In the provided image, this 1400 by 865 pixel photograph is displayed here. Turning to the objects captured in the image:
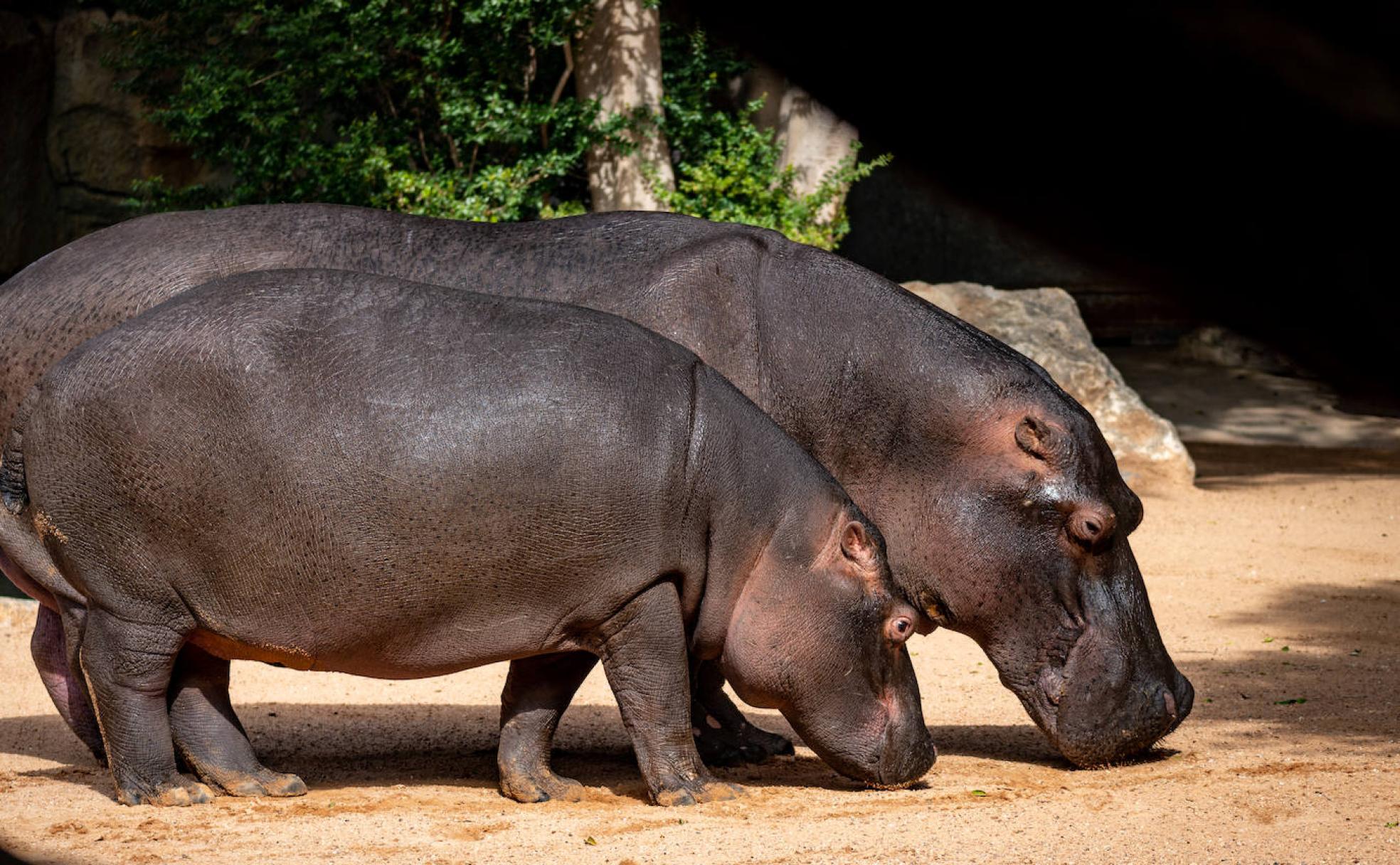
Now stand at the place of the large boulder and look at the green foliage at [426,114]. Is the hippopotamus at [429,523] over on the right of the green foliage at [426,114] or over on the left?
left

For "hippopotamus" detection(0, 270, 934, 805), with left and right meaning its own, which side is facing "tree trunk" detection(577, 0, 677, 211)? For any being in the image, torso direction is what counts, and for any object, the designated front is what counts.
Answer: left

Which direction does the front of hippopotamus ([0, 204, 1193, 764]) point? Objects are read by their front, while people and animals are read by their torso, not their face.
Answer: to the viewer's right

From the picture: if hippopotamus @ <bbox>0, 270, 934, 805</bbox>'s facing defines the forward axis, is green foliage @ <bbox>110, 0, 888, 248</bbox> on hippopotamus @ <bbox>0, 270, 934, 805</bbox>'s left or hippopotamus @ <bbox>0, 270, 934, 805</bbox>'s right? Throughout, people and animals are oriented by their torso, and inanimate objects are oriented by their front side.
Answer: on its left

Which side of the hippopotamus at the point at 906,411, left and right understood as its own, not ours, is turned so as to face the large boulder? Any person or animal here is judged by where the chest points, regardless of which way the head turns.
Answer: left

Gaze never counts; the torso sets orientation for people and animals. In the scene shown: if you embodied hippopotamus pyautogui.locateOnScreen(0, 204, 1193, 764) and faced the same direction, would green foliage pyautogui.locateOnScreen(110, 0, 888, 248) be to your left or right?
on your left

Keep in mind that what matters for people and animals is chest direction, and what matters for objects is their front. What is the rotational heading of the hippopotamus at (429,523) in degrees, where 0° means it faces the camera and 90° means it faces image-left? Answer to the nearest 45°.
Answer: approximately 270°

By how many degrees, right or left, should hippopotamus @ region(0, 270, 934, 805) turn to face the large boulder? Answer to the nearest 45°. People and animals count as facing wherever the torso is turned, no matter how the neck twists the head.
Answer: approximately 45° to its left

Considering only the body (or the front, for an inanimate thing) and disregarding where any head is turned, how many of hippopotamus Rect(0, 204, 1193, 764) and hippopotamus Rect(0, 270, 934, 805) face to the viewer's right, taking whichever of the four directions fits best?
2

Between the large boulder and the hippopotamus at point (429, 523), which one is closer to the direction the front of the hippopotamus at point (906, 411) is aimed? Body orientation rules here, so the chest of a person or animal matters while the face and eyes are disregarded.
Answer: the large boulder

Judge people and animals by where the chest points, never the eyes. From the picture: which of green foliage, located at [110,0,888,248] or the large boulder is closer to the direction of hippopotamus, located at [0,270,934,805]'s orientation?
the large boulder

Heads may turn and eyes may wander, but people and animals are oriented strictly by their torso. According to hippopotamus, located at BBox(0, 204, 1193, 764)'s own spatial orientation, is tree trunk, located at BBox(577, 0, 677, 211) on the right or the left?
on its left
